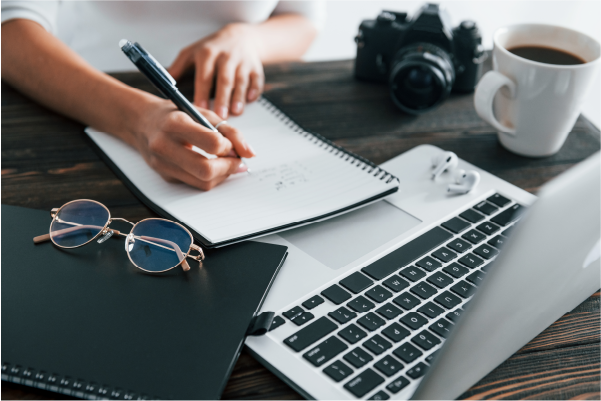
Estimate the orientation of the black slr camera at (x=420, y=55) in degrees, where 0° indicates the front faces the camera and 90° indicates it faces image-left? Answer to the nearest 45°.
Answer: approximately 0°

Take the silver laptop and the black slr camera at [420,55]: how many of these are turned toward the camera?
1

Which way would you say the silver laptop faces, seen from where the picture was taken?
facing away from the viewer and to the left of the viewer
